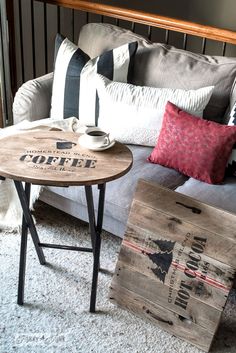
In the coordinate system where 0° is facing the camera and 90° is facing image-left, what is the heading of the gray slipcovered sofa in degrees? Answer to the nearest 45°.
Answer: approximately 45°
